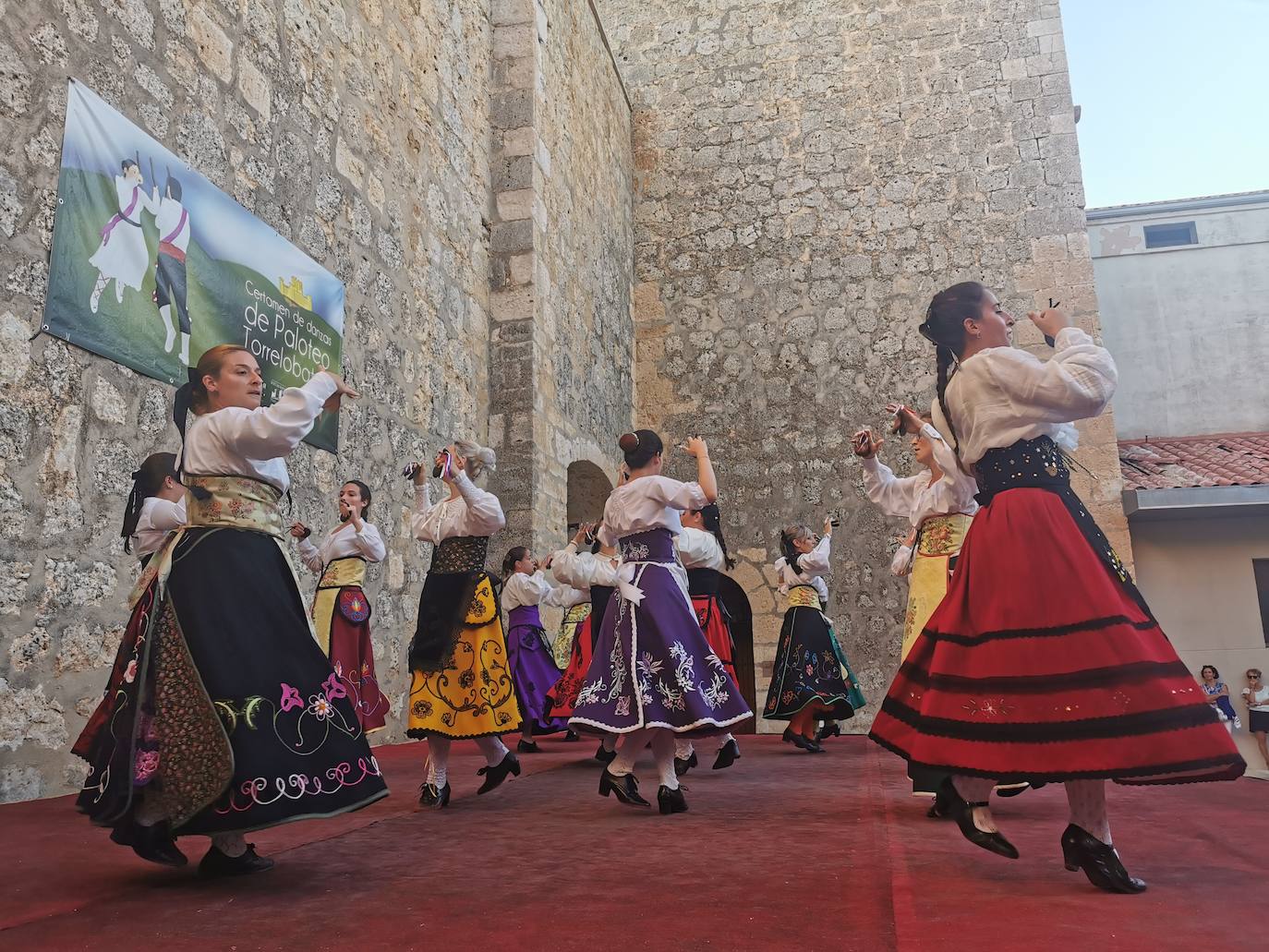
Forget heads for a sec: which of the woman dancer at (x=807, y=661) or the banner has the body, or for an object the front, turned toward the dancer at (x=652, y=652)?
the banner

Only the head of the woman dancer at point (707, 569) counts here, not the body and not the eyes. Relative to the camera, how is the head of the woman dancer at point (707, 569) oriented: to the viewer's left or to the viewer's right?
to the viewer's left

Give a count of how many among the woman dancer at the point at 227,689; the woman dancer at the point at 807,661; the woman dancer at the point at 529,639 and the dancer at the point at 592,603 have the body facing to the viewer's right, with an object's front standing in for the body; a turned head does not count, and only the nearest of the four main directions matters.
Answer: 3

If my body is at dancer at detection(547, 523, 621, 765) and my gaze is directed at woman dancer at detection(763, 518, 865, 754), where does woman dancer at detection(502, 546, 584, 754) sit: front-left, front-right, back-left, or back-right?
back-left

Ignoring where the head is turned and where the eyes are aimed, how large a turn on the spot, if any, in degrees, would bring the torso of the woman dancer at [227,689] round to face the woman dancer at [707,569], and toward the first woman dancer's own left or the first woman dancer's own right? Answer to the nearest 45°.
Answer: approximately 45° to the first woman dancer's own left

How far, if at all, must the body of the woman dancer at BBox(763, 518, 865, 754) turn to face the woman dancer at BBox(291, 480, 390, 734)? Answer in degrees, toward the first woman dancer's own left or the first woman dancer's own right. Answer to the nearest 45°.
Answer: approximately 135° to the first woman dancer's own right

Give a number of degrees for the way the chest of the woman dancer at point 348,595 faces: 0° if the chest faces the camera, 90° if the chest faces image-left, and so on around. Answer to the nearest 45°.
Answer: approximately 45°

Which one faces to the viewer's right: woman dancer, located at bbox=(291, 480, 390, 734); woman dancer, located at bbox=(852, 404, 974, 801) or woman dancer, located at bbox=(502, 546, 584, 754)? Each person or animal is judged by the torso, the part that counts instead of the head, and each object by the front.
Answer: woman dancer, located at bbox=(502, 546, 584, 754)
